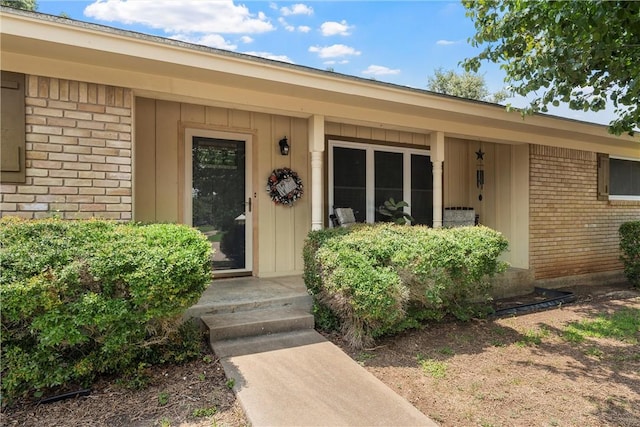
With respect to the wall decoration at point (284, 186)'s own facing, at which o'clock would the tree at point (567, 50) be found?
The tree is roughly at 10 o'clock from the wall decoration.

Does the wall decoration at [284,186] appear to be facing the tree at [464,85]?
no

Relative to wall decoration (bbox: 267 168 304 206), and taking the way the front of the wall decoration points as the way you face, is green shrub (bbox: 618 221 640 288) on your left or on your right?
on your left

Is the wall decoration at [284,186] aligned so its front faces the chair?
no

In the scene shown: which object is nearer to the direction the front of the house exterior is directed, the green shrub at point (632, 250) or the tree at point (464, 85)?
the green shrub

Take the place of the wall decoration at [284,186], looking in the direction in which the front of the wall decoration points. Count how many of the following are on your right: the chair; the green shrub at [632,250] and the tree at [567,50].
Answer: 0

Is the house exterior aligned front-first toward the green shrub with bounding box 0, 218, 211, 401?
no

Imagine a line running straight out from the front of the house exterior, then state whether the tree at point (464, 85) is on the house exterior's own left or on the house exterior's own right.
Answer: on the house exterior's own left

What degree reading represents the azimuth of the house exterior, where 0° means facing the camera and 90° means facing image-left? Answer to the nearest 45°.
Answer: approximately 315°

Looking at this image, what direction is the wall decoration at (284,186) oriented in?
toward the camera
